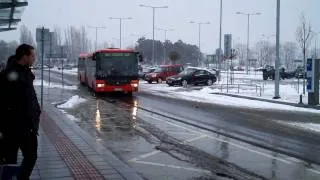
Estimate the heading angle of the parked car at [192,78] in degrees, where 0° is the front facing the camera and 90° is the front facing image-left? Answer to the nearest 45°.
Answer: approximately 45°

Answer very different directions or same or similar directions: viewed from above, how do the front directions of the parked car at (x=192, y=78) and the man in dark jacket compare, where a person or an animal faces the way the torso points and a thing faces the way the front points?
very different directions

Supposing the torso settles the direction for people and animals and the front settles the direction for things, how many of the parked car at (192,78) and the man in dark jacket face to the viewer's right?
1

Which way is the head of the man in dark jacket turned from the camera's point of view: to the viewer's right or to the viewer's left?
to the viewer's right

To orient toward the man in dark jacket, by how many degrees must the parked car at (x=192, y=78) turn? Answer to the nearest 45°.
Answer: approximately 45° to its left

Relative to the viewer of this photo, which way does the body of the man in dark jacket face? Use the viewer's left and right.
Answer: facing to the right of the viewer
